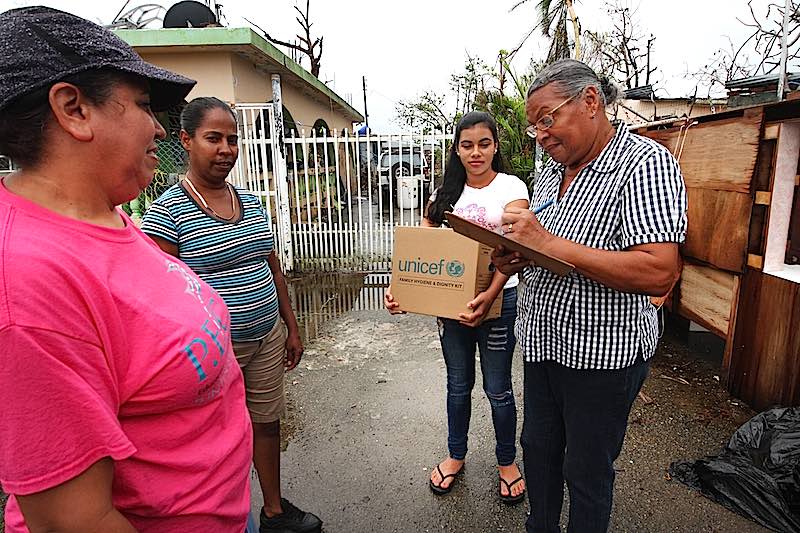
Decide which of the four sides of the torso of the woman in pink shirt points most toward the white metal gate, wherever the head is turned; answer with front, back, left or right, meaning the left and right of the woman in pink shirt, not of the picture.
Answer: left

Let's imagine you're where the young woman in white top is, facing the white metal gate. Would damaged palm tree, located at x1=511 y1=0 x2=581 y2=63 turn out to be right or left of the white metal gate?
right

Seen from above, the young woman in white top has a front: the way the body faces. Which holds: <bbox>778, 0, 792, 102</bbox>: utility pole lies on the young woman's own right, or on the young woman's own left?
on the young woman's own left

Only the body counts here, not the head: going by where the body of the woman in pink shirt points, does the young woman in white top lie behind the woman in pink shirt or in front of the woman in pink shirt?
in front

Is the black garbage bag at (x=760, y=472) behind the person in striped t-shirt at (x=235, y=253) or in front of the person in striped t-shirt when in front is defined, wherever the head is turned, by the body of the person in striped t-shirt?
in front

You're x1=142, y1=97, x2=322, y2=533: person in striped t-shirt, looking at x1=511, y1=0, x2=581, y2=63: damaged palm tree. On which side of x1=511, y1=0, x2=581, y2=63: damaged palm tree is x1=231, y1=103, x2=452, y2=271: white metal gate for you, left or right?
left

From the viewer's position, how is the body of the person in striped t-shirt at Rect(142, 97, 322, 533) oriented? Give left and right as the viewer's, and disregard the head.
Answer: facing the viewer and to the right of the viewer

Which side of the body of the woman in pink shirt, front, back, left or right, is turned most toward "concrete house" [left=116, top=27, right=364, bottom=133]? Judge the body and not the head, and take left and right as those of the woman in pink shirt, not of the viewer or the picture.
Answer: left

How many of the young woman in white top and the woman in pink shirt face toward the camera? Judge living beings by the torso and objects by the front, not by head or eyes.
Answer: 1

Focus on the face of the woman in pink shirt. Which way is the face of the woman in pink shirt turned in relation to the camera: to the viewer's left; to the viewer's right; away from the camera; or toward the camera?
to the viewer's right

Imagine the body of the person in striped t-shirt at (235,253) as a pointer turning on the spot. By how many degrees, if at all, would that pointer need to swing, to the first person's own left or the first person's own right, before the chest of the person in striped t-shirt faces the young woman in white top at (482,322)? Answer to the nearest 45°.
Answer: approximately 45° to the first person's own left

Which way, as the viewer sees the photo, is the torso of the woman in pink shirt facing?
to the viewer's right

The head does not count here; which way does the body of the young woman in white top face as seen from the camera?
toward the camera

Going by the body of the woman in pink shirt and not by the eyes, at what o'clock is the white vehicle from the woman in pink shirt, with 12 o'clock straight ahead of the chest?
The white vehicle is roughly at 10 o'clock from the woman in pink shirt.
